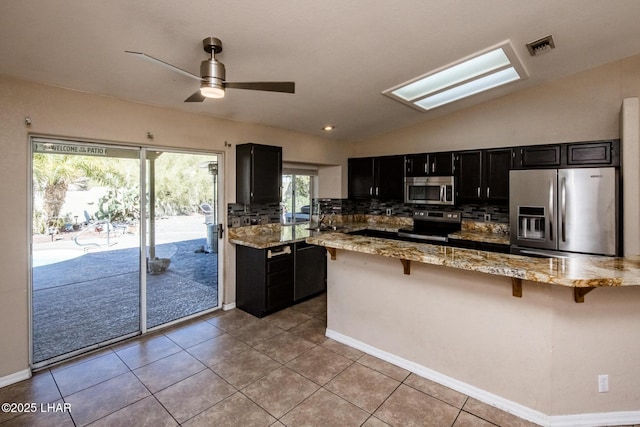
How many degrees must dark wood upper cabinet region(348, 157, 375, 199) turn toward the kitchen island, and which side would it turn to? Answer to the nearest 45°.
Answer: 0° — it already faces it

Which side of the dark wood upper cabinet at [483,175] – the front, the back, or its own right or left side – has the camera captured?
front

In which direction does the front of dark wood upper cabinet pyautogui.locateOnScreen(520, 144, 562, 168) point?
toward the camera

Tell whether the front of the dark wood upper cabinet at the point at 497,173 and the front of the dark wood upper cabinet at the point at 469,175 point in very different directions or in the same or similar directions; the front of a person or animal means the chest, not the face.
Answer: same or similar directions

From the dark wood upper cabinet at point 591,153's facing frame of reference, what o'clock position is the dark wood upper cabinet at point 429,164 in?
the dark wood upper cabinet at point 429,164 is roughly at 3 o'clock from the dark wood upper cabinet at point 591,153.

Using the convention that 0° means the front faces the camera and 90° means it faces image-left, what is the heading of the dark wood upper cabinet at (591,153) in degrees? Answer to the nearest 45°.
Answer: approximately 0°

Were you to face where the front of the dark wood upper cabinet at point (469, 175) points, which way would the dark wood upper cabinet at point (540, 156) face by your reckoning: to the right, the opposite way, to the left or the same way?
the same way

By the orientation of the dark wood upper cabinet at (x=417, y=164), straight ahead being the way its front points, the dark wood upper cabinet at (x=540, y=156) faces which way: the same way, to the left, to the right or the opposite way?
the same way

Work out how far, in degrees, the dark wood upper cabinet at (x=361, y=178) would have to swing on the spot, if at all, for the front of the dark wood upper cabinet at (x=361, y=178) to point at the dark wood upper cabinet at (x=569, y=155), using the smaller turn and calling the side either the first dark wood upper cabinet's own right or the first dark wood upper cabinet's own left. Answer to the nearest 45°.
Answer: approximately 45° to the first dark wood upper cabinet's own left

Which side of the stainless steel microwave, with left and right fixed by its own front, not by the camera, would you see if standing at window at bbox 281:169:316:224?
right

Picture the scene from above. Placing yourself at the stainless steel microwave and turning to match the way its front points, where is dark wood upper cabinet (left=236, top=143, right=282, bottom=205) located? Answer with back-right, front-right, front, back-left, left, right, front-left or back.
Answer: front-right

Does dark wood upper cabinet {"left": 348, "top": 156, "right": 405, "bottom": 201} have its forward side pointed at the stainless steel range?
no

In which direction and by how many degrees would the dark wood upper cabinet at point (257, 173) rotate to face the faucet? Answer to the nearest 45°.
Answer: approximately 90° to its left

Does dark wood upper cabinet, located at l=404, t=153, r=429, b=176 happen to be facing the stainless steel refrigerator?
no

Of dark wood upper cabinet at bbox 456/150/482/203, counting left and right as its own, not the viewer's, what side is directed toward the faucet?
right

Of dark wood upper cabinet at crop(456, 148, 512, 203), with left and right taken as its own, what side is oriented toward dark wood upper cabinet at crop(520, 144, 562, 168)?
left

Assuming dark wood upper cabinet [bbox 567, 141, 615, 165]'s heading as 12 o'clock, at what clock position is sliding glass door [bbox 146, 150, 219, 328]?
The sliding glass door is roughly at 2 o'clock from the dark wood upper cabinet.

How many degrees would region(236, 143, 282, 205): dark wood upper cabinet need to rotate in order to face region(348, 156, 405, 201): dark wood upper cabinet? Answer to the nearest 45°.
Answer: approximately 90° to its left

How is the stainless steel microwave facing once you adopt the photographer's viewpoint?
facing the viewer

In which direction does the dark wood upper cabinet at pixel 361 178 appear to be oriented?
toward the camera
